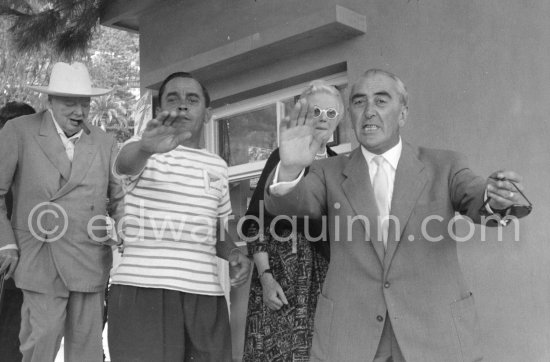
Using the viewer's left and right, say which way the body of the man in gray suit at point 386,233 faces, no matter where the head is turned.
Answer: facing the viewer

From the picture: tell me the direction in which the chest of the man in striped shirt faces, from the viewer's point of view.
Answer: toward the camera

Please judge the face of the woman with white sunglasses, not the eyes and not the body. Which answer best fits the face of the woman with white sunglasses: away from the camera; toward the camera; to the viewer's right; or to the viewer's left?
toward the camera

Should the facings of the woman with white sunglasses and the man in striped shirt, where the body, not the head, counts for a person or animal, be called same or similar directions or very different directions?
same or similar directions

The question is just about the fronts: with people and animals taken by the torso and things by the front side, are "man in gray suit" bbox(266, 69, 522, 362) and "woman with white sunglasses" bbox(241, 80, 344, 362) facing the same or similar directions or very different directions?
same or similar directions

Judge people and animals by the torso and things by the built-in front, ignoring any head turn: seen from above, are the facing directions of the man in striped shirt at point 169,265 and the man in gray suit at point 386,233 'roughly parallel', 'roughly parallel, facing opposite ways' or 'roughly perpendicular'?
roughly parallel

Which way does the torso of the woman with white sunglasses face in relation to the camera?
toward the camera

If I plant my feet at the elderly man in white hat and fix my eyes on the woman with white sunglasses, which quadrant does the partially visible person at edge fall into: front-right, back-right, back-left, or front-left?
back-left

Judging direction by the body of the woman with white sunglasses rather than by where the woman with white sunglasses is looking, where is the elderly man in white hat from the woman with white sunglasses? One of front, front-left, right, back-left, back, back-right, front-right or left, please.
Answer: right

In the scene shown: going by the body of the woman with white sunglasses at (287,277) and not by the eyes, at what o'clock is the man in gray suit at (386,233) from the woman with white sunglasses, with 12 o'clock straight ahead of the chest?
The man in gray suit is roughly at 11 o'clock from the woman with white sunglasses.

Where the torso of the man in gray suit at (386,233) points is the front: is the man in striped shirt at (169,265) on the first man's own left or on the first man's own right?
on the first man's own right

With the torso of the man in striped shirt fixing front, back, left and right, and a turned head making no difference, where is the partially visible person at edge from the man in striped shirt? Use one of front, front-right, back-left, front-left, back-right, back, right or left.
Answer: back-right

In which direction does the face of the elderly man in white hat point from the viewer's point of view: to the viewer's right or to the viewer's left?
to the viewer's right

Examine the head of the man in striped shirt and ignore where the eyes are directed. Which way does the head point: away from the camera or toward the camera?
toward the camera

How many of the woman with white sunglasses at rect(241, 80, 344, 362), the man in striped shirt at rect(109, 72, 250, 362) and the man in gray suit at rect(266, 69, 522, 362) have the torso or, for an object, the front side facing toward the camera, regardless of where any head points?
3

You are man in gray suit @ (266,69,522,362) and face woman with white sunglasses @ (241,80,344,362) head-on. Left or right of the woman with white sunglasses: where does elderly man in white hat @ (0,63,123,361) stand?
left
